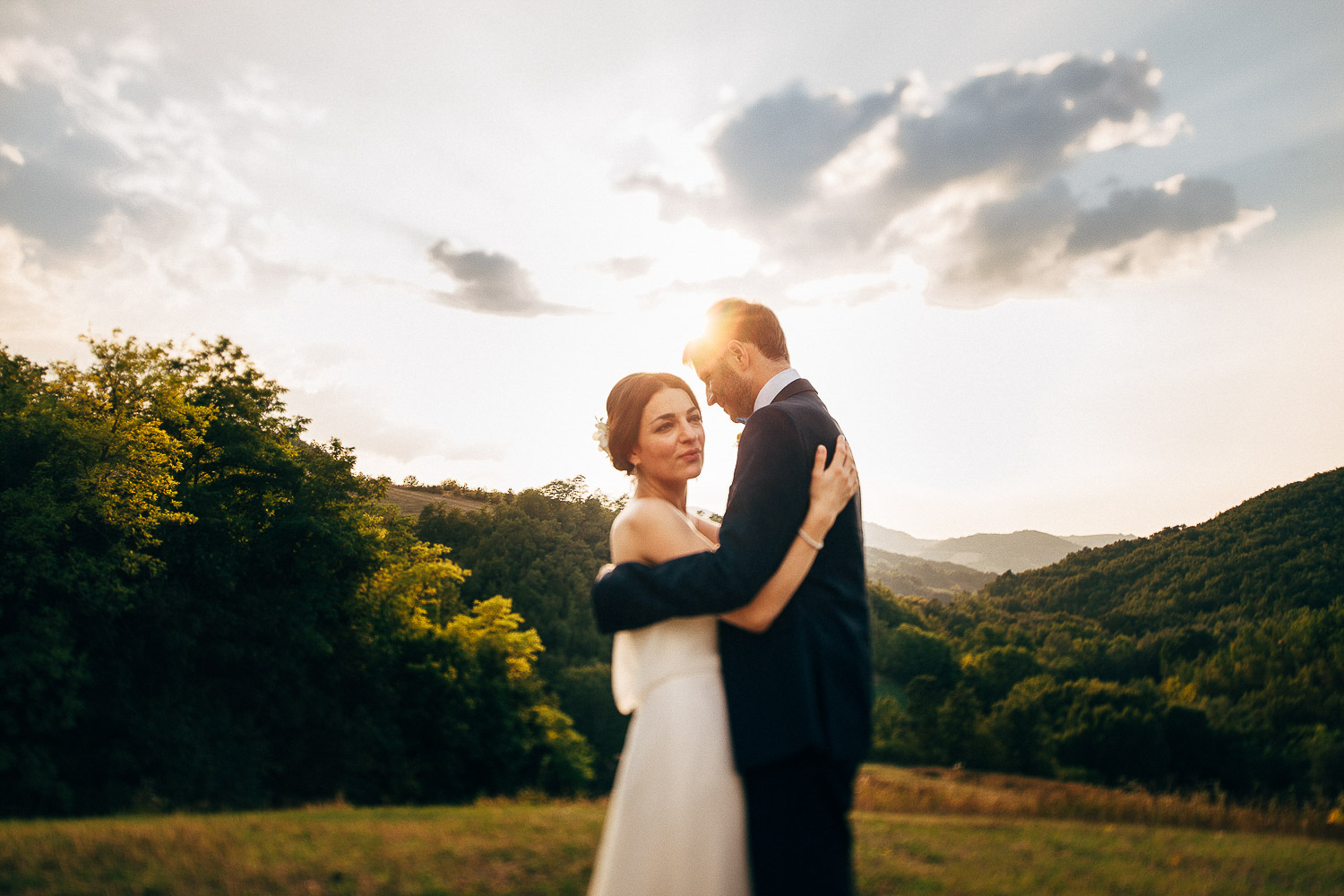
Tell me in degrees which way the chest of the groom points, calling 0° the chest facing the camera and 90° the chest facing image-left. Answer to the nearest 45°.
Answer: approximately 90°

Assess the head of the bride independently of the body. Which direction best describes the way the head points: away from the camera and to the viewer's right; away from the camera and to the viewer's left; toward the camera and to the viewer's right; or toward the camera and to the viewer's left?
toward the camera and to the viewer's right

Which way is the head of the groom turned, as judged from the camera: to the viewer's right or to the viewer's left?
to the viewer's left
